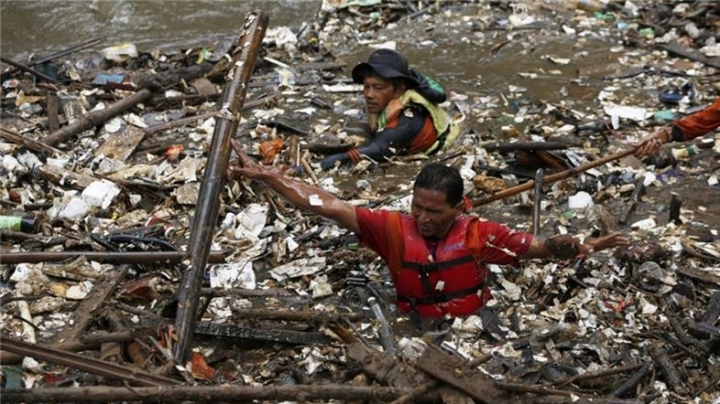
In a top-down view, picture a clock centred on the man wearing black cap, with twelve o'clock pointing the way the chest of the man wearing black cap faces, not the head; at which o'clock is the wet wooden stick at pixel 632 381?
The wet wooden stick is roughly at 10 o'clock from the man wearing black cap.

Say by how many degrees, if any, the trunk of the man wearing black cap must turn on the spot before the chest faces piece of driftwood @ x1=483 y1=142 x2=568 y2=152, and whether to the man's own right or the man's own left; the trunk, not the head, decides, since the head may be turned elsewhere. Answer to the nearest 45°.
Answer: approximately 90° to the man's own left

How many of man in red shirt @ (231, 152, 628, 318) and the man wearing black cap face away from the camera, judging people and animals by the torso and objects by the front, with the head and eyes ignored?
0

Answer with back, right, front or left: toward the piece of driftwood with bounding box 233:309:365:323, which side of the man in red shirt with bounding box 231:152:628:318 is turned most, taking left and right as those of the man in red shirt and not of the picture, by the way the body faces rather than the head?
right

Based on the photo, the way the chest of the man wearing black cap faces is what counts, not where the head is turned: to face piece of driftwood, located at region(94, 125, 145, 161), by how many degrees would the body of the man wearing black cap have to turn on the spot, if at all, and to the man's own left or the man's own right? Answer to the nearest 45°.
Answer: approximately 45° to the man's own right

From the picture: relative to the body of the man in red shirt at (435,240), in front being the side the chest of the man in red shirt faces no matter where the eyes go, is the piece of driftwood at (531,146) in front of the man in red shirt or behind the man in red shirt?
behind

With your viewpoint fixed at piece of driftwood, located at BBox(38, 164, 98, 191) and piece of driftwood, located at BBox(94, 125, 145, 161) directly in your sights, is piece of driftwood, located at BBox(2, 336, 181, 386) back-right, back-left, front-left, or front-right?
back-right

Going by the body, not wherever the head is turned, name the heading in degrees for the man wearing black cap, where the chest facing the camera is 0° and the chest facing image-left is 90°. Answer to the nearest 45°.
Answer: approximately 45°

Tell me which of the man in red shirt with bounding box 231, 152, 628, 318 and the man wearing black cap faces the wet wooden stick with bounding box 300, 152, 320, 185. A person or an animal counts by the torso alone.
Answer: the man wearing black cap

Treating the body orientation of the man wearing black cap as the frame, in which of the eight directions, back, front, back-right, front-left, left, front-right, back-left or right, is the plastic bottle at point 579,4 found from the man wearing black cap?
back

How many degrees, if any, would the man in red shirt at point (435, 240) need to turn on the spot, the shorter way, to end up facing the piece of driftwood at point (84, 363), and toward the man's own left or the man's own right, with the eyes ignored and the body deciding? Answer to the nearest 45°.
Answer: approximately 45° to the man's own right

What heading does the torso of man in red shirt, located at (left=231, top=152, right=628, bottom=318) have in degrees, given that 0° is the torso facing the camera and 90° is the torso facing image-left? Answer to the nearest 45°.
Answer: approximately 0°
